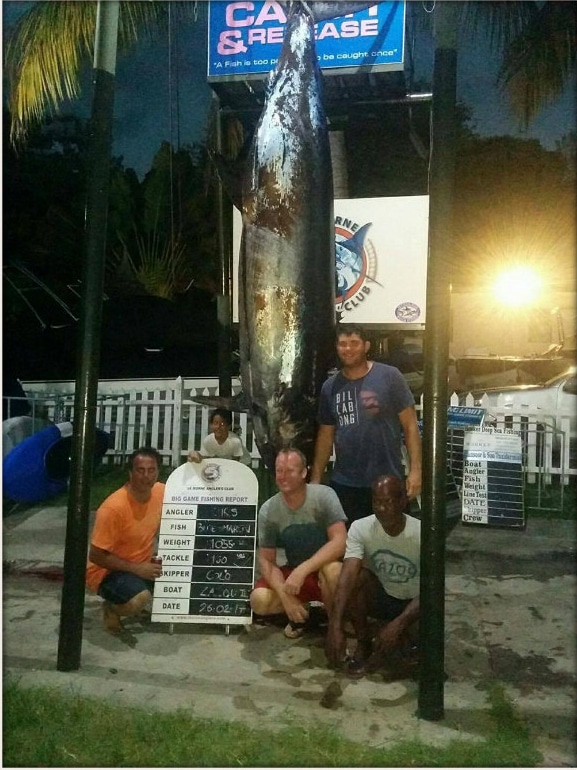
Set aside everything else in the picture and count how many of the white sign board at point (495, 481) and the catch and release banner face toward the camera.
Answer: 2

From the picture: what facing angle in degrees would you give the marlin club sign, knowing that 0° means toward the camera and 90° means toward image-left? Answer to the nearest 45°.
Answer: approximately 0°

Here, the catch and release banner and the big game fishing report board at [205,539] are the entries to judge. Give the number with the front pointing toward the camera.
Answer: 2

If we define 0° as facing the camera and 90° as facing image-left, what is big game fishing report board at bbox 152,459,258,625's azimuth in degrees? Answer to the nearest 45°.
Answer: approximately 0°

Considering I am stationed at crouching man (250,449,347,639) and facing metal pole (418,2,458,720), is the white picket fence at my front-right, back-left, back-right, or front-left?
back-left

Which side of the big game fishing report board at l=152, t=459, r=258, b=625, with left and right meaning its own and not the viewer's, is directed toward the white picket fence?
back
